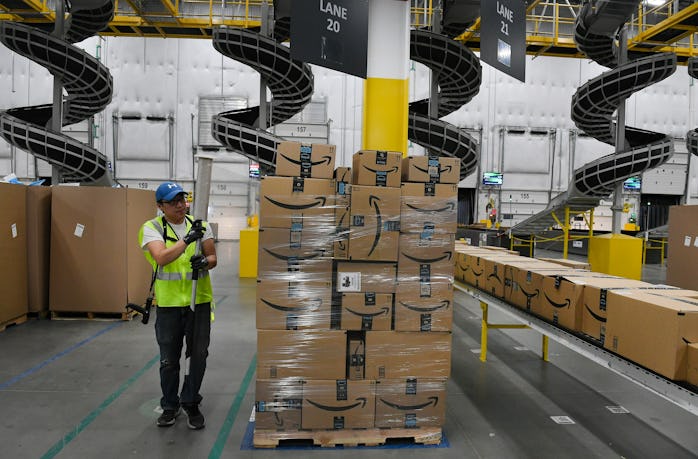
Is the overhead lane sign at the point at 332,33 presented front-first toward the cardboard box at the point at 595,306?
yes

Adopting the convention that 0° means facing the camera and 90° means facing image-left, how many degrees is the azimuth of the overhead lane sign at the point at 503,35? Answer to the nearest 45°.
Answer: approximately 315°

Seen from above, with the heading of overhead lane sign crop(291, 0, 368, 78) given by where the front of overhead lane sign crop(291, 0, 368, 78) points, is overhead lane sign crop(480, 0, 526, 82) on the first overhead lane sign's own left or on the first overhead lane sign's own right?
on the first overhead lane sign's own left

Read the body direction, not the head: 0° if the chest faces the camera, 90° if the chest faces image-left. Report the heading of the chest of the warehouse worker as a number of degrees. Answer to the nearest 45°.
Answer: approximately 0°

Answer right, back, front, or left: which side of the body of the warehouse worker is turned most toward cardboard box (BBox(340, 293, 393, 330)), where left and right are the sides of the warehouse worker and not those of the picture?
left

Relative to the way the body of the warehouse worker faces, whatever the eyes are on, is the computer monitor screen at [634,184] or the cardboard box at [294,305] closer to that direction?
the cardboard box

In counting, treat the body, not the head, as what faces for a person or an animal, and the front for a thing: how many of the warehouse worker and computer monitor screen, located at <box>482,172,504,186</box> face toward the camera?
2

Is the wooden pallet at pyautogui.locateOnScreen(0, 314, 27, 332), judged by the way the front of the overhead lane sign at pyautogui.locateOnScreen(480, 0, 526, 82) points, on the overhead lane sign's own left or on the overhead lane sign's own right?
on the overhead lane sign's own right

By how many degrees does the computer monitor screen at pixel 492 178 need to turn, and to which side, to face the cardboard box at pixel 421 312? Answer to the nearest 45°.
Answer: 0° — it already faces it

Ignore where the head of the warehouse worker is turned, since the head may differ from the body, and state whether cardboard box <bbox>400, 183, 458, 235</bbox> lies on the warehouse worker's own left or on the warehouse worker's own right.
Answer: on the warehouse worker's own left

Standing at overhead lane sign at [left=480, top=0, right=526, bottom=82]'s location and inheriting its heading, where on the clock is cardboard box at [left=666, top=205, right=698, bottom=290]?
The cardboard box is roughly at 9 o'clock from the overhead lane sign.

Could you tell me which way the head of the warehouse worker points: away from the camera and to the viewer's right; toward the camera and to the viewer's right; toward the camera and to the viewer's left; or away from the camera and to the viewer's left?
toward the camera and to the viewer's right
